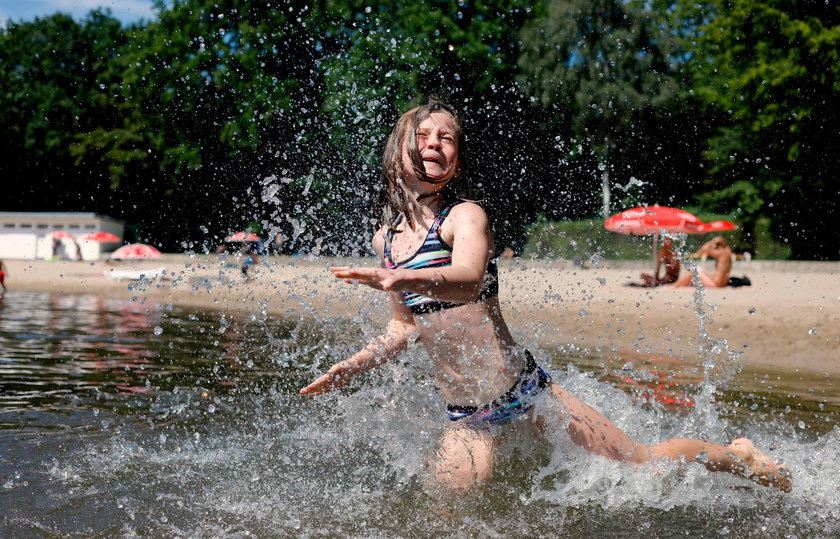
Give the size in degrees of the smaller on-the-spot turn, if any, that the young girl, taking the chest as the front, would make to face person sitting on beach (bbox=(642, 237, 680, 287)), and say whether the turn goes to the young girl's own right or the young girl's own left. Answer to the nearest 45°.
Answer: approximately 135° to the young girl's own right

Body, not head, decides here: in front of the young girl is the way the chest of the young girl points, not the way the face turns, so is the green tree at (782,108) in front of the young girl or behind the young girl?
behind

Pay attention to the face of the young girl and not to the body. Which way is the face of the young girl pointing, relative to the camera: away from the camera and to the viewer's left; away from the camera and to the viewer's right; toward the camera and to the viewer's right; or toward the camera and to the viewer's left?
toward the camera and to the viewer's right

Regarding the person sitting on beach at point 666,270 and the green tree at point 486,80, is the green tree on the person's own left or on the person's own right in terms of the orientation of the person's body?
on the person's own right

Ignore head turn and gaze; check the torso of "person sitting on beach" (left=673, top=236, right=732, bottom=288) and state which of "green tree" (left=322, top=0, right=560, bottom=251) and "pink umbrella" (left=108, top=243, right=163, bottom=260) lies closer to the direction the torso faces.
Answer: the pink umbrella

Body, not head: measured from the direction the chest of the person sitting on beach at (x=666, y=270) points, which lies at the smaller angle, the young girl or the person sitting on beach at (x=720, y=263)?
the young girl

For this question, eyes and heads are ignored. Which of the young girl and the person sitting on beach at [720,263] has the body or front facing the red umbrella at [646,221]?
the person sitting on beach

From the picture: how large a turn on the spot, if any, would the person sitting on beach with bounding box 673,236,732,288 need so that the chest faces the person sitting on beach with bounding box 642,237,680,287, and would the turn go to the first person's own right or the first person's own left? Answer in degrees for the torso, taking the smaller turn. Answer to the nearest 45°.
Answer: approximately 45° to the first person's own right

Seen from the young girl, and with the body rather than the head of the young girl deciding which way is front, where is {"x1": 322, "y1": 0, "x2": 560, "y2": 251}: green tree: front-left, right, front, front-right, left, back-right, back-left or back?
back-right
